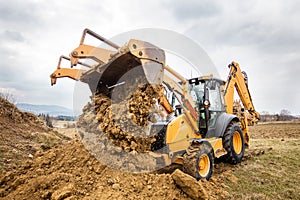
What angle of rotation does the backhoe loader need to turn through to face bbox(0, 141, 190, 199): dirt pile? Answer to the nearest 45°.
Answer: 0° — it already faces it

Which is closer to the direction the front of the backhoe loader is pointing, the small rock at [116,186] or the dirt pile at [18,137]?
the small rock

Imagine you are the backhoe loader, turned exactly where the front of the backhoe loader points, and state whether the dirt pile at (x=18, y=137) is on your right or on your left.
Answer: on your right

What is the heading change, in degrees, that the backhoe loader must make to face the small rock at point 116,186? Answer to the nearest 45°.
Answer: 0° — it already faces it

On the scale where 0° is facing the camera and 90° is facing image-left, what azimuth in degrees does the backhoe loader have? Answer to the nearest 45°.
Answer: approximately 45°
